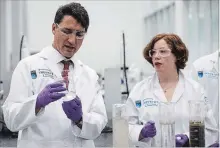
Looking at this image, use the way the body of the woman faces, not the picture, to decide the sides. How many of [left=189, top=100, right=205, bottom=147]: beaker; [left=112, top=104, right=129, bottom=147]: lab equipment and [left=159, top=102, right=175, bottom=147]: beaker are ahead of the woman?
3

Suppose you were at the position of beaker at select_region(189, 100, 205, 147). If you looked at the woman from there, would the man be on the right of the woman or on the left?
left

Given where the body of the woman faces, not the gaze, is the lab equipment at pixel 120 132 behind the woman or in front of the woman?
in front

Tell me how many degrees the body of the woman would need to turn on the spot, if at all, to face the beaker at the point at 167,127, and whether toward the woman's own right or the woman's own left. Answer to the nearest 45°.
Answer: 0° — they already face it

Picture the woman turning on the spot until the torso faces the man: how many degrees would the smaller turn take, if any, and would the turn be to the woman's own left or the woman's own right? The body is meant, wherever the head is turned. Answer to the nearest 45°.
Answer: approximately 45° to the woman's own right

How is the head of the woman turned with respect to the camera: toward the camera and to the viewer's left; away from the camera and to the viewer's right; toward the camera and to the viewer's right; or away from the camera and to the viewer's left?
toward the camera and to the viewer's left

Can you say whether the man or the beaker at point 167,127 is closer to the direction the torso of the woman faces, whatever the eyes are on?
the beaker

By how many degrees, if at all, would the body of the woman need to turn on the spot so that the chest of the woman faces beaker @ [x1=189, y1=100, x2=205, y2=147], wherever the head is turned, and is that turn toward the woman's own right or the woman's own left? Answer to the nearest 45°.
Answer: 0° — they already face it

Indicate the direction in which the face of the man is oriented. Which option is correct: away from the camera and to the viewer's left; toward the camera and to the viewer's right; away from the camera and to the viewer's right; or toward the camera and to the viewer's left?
toward the camera and to the viewer's right

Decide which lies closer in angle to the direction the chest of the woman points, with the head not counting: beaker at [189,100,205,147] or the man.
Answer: the beaker

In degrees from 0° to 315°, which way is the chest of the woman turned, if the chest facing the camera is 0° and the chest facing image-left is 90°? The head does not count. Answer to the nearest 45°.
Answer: approximately 0°

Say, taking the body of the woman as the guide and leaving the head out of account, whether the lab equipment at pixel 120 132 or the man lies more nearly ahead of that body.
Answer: the lab equipment
